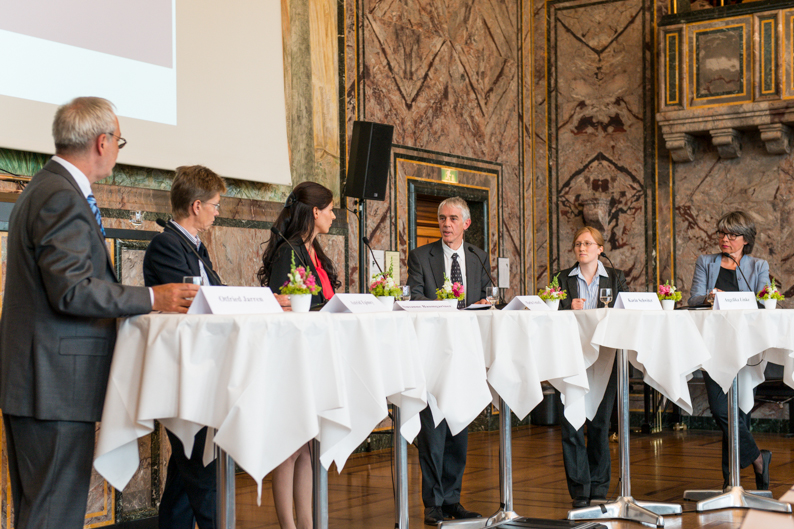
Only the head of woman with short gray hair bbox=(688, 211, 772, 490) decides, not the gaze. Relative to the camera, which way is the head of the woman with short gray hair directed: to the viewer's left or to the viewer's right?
to the viewer's left

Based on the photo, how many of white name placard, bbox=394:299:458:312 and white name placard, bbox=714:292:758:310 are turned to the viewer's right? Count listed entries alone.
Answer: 0

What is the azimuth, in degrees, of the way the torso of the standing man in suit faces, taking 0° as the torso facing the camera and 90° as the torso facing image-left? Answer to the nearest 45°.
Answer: approximately 270°

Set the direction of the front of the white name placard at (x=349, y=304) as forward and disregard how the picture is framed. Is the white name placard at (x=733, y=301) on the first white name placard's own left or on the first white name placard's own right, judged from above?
on the first white name placard's own left

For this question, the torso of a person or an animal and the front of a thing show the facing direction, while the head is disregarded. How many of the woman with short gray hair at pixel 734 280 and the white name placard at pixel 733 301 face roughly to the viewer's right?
0

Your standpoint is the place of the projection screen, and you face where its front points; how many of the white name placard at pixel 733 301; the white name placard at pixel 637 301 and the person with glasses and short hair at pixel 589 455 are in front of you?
3

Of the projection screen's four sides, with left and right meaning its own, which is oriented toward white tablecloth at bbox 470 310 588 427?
front

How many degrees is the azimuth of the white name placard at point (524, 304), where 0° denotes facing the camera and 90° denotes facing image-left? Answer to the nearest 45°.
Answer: approximately 315°

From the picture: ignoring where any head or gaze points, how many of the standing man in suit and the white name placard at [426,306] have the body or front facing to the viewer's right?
1

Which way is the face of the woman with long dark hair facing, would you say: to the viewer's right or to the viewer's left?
to the viewer's right

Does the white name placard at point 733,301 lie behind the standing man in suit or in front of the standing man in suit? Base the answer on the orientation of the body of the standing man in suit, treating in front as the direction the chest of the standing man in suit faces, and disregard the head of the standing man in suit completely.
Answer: in front

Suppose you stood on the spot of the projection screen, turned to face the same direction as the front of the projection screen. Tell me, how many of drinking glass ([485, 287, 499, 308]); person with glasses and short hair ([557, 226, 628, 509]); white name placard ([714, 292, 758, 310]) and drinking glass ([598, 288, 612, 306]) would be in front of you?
4

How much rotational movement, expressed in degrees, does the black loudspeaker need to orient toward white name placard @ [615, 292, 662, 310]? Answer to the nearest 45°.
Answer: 0° — it already faces it

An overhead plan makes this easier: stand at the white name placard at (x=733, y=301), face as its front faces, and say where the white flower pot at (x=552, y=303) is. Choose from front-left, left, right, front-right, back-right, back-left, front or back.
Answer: front-right
